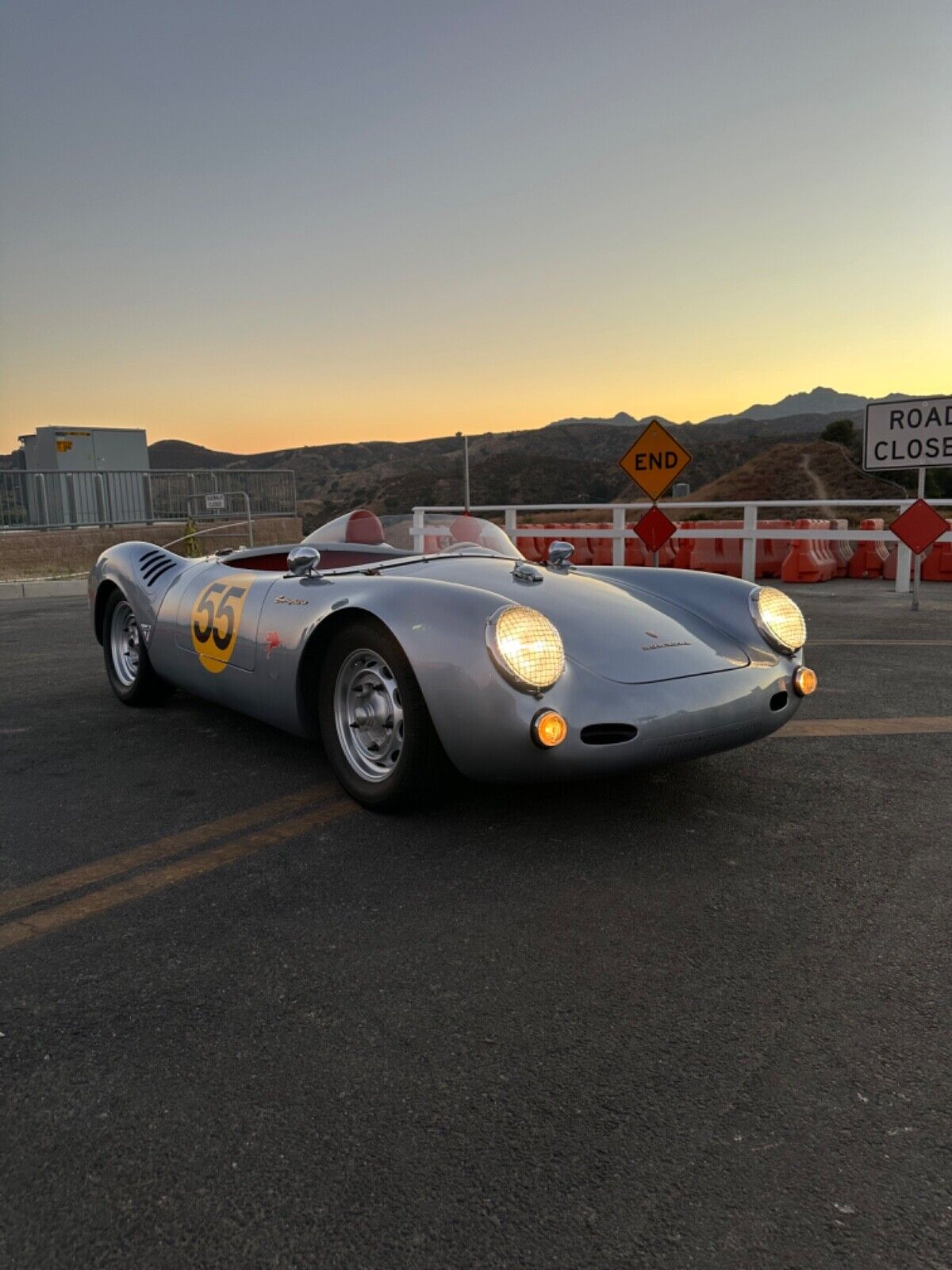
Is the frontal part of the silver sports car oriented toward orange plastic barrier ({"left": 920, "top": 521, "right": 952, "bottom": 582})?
no

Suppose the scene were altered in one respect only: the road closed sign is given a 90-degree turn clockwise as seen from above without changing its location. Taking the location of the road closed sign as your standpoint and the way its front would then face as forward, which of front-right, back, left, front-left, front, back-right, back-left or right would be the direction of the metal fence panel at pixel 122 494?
front

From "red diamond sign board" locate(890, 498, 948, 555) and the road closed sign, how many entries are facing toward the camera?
2

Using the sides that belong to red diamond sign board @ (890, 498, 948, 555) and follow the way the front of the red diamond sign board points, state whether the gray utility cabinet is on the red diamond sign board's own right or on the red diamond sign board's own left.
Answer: on the red diamond sign board's own right

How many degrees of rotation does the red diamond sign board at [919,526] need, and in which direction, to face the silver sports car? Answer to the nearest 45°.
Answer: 0° — it already faces it

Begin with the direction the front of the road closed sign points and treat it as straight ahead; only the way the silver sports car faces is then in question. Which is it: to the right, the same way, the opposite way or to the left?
to the left

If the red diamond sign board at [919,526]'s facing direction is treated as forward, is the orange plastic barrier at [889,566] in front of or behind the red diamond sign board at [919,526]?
behind

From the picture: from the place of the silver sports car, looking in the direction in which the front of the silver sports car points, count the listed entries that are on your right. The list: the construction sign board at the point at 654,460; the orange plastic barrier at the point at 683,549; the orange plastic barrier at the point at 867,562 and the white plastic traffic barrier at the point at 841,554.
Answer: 0

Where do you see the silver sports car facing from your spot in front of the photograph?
facing the viewer and to the right of the viewer

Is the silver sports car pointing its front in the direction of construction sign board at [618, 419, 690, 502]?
no

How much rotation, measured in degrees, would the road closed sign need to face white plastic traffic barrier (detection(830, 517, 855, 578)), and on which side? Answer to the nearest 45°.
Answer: approximately 180°

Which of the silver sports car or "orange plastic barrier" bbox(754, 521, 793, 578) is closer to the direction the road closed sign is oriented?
the silver sports car

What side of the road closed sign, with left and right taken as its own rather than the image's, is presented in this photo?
front

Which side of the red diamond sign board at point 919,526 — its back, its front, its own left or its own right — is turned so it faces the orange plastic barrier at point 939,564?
back

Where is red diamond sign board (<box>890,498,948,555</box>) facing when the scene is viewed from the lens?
facing the viewer

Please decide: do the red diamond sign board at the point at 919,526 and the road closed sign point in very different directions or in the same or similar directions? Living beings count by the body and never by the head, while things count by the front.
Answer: same or similar directions

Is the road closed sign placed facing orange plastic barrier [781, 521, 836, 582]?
no

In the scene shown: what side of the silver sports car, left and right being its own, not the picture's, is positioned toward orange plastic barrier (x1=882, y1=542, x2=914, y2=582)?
left

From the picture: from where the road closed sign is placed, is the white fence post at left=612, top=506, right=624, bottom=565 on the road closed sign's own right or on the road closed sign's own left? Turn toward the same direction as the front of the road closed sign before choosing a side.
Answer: on the road closed sign's own right

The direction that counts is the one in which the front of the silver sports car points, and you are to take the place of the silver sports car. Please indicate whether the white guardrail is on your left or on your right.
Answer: on your left
